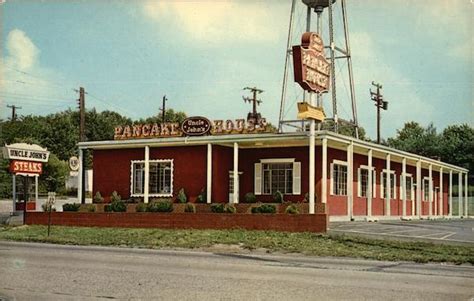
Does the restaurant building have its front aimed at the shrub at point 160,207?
yes

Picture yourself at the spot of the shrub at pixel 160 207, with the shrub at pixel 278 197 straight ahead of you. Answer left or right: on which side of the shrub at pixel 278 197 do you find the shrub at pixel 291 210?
right

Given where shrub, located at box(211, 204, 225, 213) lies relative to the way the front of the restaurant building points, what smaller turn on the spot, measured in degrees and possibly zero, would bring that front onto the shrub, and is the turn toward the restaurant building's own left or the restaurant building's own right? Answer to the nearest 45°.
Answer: approximately 45° to the restaurant building's own left

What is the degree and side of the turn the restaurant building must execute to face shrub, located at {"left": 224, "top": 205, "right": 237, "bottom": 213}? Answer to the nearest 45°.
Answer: approximately 45° to its left

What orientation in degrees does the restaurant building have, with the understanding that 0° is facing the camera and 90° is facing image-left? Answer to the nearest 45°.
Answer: approximately 45°

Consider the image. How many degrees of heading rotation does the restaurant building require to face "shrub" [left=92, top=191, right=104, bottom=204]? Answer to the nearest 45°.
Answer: approximately 45° to its right

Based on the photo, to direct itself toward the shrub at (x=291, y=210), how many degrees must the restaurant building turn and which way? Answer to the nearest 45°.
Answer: approximately 45° to its left
